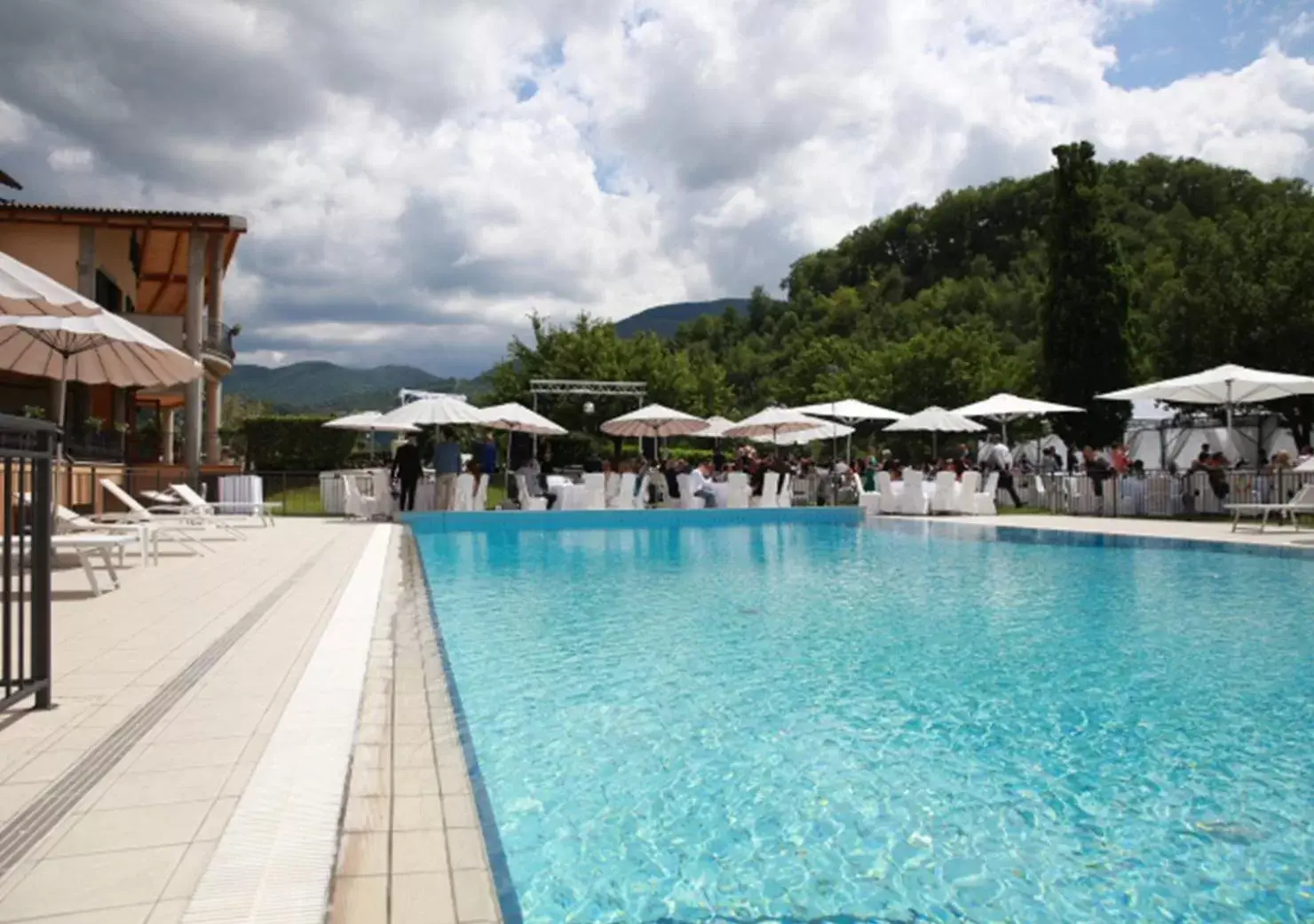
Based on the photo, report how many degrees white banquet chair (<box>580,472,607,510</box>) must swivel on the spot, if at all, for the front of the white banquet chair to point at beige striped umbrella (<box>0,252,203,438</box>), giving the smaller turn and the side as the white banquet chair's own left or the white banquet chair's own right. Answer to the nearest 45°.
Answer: approximately 135° to the white banquet chair's own left

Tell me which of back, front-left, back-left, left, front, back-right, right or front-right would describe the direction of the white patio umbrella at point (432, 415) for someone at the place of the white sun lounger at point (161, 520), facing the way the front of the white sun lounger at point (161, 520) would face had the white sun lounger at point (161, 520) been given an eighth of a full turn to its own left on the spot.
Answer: front

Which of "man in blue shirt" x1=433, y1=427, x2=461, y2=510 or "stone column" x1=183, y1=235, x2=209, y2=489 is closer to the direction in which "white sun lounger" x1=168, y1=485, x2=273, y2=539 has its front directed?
the man in blue shirt

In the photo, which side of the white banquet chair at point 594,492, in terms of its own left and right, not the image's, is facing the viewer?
back

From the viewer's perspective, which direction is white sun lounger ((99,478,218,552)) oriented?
to the viewer's right

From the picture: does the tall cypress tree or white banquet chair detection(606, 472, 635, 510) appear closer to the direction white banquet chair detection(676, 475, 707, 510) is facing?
the tall cypress tree

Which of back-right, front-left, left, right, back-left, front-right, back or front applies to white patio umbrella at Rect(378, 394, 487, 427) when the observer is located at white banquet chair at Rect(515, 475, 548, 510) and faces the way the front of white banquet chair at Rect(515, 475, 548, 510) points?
back

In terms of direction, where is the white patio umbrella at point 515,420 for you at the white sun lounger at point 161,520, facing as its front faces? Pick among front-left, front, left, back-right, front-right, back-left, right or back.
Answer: front-left

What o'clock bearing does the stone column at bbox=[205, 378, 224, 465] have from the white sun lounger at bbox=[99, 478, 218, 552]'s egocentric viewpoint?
The stone column is roughly at 9 o'clock from the white sun lounger.
